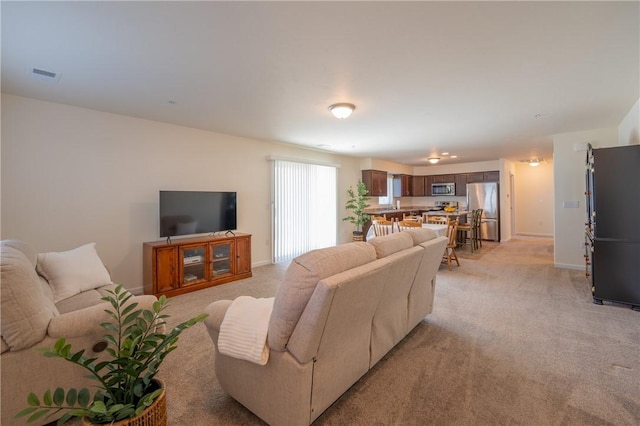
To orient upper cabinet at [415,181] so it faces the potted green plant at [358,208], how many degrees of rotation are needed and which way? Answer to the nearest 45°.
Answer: approximately 45° to its right

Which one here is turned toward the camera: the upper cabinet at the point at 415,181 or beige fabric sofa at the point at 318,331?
the upper cabinet

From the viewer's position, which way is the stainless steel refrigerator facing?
facing the viewer

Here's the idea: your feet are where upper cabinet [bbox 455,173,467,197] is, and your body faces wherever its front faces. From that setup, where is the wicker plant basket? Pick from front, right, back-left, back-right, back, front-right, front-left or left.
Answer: front

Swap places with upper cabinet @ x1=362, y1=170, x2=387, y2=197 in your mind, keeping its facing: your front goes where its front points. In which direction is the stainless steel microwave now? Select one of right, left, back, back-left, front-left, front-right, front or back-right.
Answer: left

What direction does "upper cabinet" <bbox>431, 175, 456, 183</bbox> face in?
toward the camera

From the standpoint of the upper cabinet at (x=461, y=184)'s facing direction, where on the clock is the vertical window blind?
The vertical window blind is roughly at 1 o'clock from the upper cabinet.

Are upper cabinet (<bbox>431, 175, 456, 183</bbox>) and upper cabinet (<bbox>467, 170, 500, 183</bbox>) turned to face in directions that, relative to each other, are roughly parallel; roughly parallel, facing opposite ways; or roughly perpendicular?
roughly parallel

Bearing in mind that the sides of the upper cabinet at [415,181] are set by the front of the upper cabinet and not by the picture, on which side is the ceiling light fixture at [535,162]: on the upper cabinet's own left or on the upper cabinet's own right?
on the upper cabinet's own left

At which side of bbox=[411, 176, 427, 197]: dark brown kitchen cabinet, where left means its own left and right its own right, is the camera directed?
front

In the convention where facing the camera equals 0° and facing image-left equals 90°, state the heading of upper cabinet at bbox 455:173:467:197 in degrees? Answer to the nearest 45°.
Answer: approximately 0°

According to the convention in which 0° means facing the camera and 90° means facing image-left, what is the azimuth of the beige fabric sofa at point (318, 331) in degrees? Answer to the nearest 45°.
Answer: approximately 135°

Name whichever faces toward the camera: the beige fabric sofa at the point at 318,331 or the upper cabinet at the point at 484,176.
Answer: the upper cabinet

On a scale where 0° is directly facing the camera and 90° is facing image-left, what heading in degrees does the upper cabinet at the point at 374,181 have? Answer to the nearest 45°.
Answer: approximately 315°

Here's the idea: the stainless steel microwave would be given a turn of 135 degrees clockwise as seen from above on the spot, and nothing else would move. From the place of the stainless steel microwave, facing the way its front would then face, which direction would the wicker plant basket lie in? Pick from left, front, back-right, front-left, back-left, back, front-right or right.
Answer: back-left

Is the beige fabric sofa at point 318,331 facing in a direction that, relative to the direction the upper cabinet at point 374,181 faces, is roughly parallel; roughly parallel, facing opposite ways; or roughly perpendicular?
roughly parallel, facing opposite ways

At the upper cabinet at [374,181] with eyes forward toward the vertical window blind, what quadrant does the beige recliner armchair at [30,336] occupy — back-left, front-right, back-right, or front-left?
front-left

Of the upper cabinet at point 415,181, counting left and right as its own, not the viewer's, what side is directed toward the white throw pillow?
front

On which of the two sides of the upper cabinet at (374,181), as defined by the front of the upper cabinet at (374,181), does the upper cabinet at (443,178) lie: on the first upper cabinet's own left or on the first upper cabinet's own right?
on the first upper cabinet's own left

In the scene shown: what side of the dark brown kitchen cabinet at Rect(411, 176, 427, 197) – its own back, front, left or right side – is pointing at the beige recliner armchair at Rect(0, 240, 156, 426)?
front

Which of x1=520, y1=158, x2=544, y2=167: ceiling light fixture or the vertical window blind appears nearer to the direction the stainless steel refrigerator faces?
the vertical window blind

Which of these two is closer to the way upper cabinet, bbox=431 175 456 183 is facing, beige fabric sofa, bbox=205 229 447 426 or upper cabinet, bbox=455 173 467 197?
the beige fabric sofa

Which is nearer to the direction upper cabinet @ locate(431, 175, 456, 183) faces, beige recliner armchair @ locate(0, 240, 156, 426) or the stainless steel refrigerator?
the beige recliner armchair
